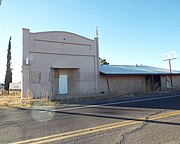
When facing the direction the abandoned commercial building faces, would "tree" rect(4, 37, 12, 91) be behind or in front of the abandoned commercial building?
behind
